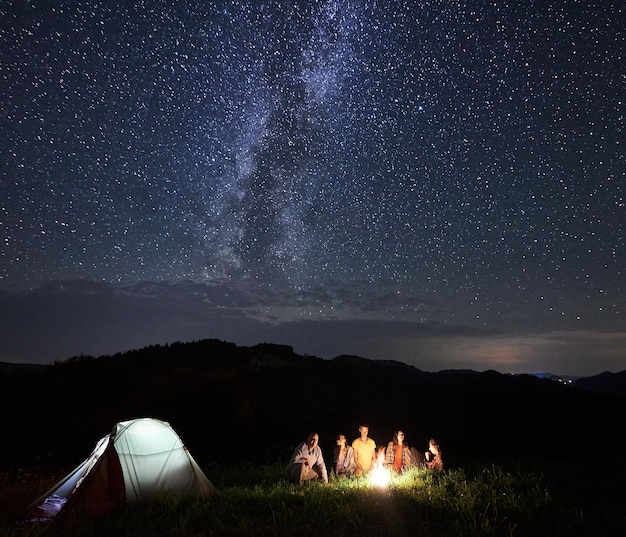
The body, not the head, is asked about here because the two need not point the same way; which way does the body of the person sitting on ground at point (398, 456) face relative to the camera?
toward the camera

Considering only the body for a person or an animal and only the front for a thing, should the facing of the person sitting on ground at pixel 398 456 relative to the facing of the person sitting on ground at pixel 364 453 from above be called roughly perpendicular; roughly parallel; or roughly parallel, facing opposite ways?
roughly parallel

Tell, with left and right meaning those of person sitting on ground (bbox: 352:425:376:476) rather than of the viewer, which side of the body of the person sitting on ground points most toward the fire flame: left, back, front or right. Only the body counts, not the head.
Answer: front

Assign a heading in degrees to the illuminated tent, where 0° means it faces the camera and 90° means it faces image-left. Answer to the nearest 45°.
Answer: approximately 45°

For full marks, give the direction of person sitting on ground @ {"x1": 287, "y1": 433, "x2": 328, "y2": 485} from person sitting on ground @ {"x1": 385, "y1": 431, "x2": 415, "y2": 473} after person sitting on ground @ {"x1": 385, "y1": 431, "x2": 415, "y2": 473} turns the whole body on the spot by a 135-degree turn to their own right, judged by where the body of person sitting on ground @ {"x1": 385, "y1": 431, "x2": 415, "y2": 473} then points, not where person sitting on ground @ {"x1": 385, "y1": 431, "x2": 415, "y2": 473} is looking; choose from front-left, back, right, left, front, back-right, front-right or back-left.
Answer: left

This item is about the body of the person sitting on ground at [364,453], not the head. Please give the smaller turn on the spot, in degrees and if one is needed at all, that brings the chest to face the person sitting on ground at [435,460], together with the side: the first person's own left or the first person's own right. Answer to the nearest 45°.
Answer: approximately 90° to the first person's own left

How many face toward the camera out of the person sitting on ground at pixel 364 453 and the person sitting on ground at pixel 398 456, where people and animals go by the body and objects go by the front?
2

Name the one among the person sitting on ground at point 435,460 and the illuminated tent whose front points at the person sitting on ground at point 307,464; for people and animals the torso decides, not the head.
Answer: the person sitting on ground at point 435,460

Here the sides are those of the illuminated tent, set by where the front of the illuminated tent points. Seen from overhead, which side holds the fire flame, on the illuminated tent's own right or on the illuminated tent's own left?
on the illuminated tent's own left

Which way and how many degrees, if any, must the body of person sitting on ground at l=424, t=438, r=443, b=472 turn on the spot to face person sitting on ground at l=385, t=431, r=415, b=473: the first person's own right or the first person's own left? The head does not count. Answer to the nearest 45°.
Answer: approximately 45° to the first person's own right

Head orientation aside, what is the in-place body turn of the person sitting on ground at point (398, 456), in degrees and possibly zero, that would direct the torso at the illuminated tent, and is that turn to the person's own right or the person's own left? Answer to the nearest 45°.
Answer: approximately 45° to the person's own right

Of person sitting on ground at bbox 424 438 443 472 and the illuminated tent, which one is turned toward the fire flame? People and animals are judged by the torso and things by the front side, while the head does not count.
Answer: the person sitting on ground
